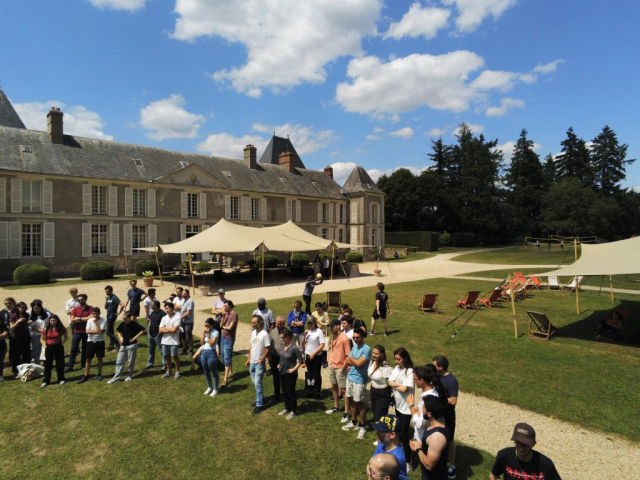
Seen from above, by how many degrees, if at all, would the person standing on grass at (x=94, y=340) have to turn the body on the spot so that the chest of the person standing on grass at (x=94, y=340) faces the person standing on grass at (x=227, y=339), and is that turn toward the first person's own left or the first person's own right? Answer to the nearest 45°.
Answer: approximately 45° to the first person's own left

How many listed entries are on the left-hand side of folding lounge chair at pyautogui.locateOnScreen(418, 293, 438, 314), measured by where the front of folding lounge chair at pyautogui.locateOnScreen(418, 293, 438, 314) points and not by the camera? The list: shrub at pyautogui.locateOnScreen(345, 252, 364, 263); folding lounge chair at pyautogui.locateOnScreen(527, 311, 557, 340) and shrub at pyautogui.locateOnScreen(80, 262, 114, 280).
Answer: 1

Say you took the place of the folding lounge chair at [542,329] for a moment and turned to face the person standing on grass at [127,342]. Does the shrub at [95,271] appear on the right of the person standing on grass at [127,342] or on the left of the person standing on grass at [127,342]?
right

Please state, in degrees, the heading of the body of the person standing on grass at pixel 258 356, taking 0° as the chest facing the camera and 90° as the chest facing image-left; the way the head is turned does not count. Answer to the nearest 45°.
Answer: approximately 45°

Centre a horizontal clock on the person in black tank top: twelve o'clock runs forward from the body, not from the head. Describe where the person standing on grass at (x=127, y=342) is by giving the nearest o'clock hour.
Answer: The person standing on grass is roughly at 1 o'clock from the person in black tank top.

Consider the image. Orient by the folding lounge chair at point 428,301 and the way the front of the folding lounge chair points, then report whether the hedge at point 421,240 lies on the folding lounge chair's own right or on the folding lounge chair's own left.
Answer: on the folding lounge chair's own right

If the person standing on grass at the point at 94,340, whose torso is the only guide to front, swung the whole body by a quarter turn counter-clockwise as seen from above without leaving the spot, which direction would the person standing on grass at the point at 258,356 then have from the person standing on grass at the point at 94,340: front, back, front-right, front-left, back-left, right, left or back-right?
front-right

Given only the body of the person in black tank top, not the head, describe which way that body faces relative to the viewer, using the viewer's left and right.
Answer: facing to the left of the viewer

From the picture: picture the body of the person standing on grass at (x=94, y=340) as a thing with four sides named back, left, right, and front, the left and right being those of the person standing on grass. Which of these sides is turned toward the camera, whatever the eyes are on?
front

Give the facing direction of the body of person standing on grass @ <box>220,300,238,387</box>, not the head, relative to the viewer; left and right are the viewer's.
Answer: facing the viewer and to the left of the viewer

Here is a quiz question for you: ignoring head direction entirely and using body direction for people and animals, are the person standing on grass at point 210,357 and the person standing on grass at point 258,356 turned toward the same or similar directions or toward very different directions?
same or similar directions

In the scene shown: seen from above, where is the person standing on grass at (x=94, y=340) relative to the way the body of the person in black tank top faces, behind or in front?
in front

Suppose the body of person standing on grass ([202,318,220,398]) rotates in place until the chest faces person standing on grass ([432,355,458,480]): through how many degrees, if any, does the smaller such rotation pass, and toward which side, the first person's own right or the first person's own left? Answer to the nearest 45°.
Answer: approximately 90° to the first person's own left

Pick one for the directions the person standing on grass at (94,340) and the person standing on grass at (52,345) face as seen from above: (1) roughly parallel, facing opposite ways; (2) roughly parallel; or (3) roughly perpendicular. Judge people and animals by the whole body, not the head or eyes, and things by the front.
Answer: roughly parallel

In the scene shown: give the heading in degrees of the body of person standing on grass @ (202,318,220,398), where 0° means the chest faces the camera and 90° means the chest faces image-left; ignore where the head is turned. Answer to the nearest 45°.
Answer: approximately 45°
